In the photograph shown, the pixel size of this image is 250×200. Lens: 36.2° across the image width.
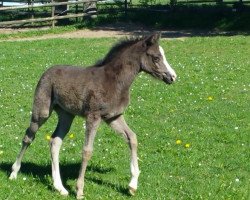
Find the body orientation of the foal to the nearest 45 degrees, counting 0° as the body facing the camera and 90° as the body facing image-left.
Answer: approximately 270°
